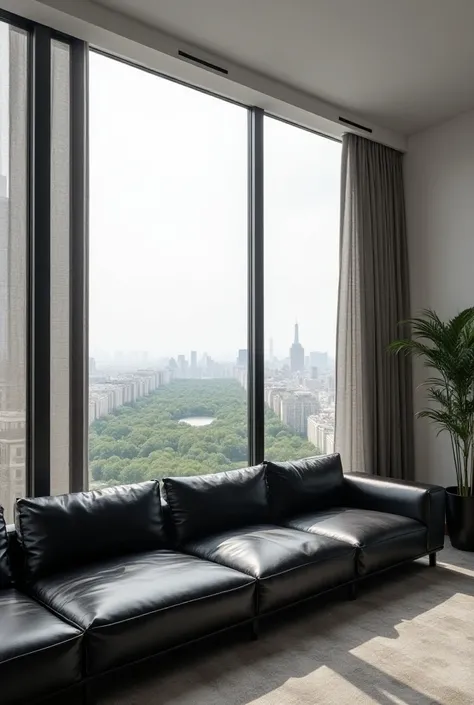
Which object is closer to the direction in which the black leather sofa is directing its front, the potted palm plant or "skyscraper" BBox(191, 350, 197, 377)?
the potted palm plant

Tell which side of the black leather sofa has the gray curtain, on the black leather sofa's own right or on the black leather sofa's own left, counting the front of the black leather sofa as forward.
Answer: on the black leather sofa's own left

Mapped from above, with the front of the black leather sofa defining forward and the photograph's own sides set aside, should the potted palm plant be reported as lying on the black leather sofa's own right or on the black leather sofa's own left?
on the black leather sofa's own left
